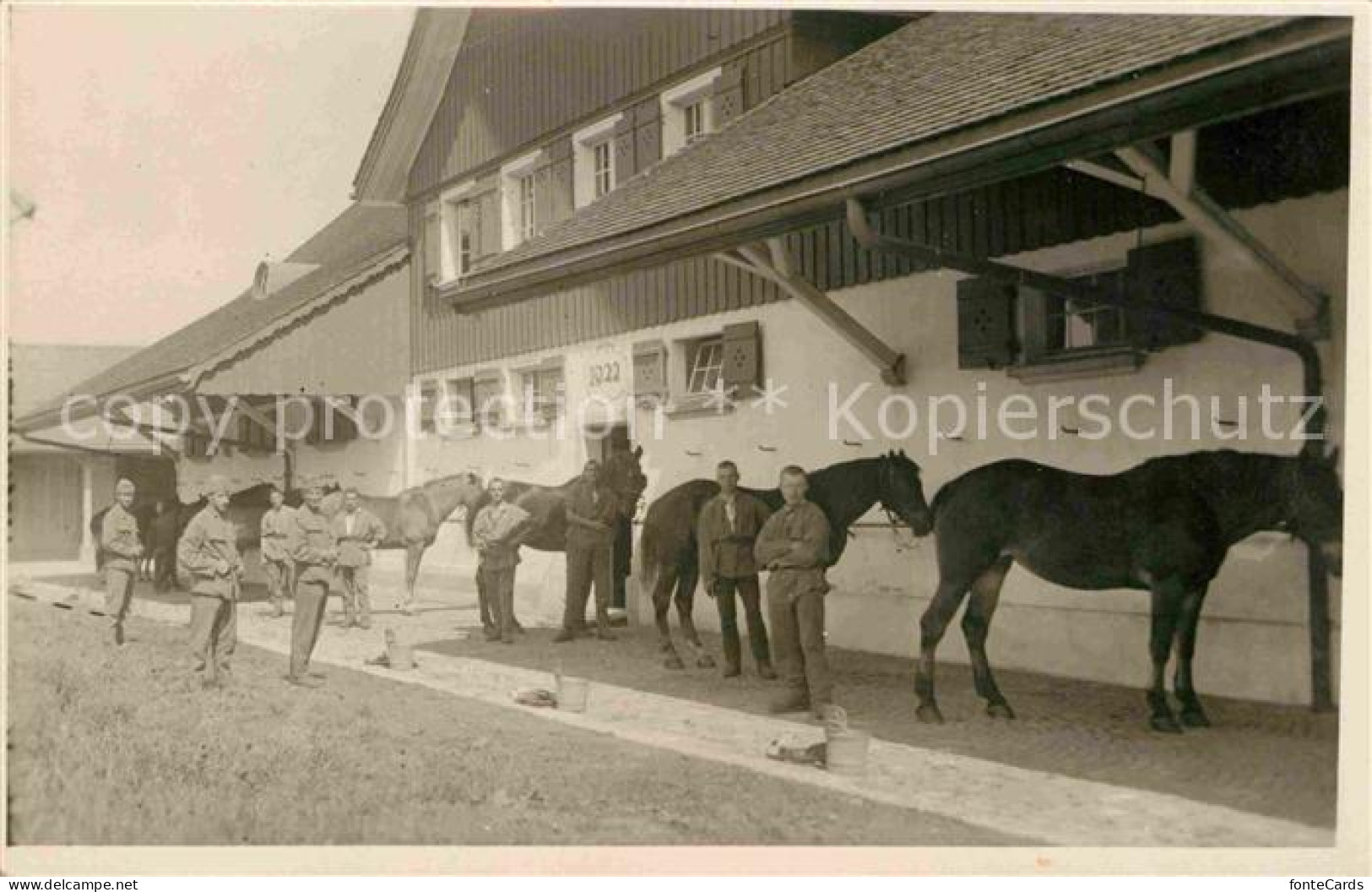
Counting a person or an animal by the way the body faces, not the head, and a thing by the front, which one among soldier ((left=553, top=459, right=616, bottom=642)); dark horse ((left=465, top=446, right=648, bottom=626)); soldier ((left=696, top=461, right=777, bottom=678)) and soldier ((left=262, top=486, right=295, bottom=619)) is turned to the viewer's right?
the dark horse

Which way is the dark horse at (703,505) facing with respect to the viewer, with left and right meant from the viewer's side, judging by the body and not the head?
facing to the right of the viewer

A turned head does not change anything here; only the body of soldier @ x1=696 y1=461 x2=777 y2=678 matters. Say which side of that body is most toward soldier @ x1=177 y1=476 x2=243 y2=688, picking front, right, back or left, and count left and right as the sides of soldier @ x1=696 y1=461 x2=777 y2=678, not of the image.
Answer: right

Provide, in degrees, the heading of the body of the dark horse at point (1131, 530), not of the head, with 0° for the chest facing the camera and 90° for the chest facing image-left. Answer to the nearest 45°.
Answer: approximately 270°

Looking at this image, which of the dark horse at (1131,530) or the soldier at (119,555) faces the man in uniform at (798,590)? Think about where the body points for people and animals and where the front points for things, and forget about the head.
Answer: the soldier

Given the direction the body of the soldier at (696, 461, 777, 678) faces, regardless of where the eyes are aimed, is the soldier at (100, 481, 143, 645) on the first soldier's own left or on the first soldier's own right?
on the first soldier's own right

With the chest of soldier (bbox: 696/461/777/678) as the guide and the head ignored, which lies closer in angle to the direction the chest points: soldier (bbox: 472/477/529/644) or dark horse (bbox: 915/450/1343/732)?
the dark horse

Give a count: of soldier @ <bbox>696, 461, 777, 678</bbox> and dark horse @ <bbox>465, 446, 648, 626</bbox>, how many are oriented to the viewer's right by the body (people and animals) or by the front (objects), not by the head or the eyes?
1

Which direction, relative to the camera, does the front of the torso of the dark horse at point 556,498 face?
to the viewer's right

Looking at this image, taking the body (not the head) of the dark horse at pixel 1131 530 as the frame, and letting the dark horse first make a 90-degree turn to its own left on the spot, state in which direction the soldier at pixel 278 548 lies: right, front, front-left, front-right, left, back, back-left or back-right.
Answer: left

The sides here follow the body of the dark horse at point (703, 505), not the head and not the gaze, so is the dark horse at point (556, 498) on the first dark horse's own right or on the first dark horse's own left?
on the first dark horse's own left

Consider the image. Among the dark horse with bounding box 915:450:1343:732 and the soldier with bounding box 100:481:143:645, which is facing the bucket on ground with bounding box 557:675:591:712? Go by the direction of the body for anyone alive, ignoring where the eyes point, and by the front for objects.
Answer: the soldier
